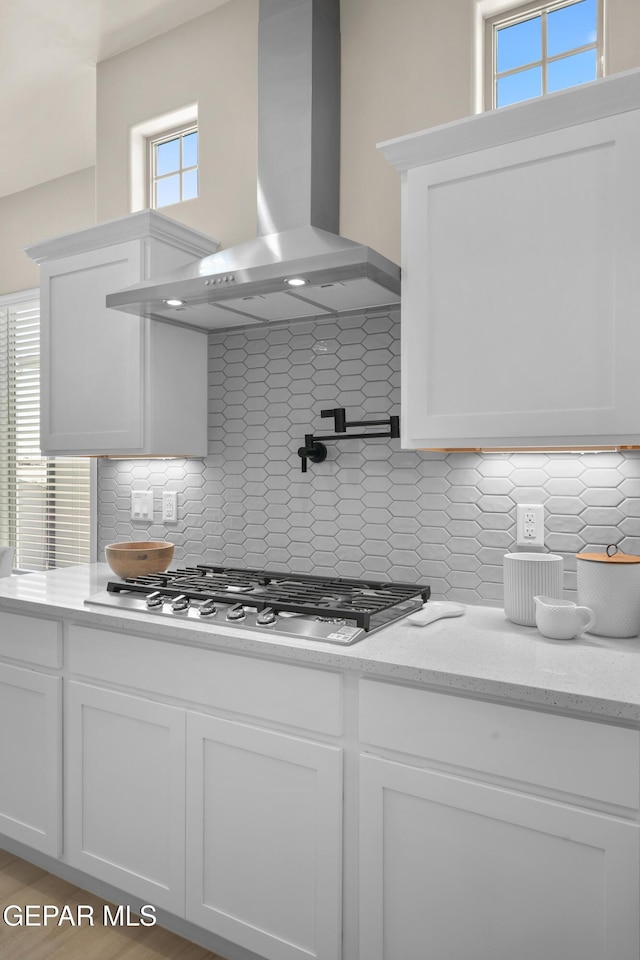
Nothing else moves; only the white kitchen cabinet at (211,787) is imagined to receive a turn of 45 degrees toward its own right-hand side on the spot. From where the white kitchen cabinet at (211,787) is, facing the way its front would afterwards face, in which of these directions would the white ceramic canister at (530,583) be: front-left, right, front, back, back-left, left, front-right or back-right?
back

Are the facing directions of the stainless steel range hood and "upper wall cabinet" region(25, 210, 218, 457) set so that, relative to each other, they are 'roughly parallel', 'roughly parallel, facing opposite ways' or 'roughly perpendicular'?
roughly parallel

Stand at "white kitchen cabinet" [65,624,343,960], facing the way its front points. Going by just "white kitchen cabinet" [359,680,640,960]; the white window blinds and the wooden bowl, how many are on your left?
1

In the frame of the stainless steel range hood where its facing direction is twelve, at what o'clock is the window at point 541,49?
The window is roughly at 8 o'clock from the stainless steel range hood.

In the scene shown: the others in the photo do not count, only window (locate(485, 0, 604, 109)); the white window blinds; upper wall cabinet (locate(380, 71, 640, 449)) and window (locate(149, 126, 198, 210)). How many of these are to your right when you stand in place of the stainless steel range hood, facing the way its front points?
2

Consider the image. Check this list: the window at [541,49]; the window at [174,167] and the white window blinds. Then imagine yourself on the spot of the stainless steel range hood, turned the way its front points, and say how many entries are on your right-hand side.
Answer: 2

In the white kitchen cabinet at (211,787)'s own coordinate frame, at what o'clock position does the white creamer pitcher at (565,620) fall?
The white creamer pitcher is roughly at 8 o'clock from the white kitchen cabinet.

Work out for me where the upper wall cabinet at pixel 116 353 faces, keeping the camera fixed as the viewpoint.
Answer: facing the viewer and to the left of the viewer

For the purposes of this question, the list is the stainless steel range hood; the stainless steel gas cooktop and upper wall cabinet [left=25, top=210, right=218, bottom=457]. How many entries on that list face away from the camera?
0

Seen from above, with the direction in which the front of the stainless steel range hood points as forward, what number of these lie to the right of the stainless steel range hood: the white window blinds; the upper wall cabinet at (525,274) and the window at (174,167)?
2

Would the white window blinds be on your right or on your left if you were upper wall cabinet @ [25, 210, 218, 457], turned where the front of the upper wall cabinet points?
on your right

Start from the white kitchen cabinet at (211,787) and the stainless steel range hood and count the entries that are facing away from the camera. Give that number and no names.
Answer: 0

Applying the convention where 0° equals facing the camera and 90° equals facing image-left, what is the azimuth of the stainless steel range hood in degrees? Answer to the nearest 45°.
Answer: approximately 45°

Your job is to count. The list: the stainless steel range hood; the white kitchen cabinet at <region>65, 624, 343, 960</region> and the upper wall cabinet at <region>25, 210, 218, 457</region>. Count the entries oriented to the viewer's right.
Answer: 0

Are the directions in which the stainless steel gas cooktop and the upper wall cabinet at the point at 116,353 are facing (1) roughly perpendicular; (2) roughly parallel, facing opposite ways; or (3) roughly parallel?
roughly parallel

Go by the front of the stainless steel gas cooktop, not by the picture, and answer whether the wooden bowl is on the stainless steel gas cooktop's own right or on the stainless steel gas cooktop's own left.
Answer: on the stainless steel gas cooktop's own right

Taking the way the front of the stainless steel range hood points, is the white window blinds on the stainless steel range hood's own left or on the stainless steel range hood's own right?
on the stainless steel range hood's own right

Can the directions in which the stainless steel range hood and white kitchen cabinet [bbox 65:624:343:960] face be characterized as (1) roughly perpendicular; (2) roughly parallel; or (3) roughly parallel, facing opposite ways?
roughly parallel
